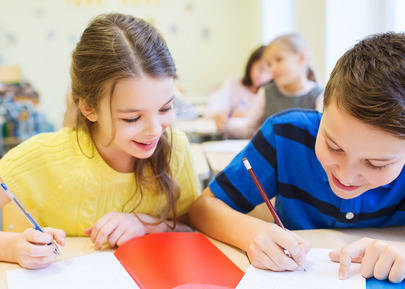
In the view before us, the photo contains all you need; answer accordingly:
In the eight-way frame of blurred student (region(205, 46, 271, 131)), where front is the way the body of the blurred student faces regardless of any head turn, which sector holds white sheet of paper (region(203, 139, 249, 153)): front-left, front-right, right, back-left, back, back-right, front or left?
front-right

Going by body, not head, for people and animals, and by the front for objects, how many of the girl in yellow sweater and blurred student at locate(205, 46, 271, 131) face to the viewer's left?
0

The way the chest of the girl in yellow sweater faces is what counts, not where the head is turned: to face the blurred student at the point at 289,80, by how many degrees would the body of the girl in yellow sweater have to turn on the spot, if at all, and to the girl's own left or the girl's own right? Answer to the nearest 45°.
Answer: approximately 90° to the girl's own left

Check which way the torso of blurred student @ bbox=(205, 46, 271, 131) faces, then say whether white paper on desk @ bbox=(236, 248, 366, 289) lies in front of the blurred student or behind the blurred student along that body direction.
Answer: in front

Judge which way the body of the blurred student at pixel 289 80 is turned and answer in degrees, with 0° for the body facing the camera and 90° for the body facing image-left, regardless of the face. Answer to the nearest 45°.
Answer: approximately 45°

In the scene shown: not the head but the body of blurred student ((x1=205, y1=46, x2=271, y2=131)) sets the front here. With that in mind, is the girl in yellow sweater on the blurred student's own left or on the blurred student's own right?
on the blurred student's own right

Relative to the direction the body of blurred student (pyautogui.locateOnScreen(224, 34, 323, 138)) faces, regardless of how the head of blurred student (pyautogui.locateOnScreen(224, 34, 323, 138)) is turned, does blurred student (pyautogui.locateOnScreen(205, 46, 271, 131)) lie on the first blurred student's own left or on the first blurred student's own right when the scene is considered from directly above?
on the first blurred student's own right

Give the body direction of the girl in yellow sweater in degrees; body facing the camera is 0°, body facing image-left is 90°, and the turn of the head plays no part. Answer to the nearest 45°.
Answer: approximately 315°

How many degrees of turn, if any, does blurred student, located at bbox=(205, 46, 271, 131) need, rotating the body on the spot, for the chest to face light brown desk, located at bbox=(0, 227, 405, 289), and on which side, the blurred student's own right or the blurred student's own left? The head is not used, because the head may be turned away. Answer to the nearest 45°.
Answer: approximately 45° to the blurred student's own right

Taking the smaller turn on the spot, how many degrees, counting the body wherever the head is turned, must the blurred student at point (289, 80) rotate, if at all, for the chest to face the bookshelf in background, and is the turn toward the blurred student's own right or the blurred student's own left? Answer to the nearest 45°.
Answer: approximately 90° to the blurred student's own right
